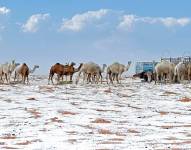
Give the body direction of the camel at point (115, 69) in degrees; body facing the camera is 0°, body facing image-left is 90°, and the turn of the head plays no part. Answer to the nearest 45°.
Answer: approximately 270°

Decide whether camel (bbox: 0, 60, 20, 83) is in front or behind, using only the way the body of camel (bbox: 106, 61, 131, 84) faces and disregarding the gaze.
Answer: behind

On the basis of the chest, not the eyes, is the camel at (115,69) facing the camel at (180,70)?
yes

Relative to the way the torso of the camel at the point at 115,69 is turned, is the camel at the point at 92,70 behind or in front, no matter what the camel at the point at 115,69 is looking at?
behind

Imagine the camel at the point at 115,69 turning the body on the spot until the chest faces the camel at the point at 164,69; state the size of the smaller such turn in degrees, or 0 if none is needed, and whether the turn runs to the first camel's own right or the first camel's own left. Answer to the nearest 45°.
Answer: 0° — it already faces it

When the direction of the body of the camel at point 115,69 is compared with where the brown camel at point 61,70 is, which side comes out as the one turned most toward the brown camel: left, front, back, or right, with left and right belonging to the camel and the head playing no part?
back
